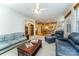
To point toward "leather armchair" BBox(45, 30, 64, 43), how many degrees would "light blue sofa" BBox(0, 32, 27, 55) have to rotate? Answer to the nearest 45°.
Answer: approximately 45° to its left

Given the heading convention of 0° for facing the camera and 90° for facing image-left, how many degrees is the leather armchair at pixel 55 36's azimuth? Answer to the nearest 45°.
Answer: approximately 45°

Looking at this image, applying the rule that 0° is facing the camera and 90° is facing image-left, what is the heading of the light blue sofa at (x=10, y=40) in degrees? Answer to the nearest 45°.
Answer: approximately 315°

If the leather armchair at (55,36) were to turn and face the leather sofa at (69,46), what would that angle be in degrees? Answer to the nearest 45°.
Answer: approximately 90° to its left
